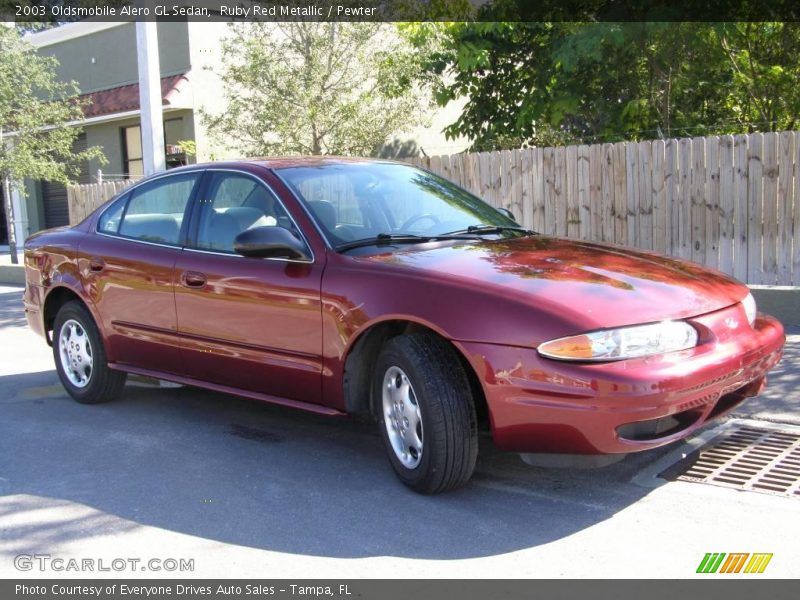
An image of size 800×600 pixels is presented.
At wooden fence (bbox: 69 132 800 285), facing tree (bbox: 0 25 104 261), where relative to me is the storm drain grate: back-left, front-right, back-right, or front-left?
back-left

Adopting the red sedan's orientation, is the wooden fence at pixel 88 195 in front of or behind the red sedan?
behind

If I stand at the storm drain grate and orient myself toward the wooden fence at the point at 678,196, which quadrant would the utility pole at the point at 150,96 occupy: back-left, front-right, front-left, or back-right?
front-left

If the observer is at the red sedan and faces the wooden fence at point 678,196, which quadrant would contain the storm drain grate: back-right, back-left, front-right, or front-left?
front-right

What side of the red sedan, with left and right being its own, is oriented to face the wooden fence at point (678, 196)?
left

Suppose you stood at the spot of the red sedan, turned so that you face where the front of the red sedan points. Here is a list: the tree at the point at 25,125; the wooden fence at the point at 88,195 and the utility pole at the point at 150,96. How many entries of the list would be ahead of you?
0

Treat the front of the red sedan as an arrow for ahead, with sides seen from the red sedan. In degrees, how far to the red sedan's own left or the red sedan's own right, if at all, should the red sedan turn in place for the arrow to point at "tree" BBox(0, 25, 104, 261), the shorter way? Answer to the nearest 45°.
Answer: approximately 180°

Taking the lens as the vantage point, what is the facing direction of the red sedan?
facing the viewer and to the right of the viewer
